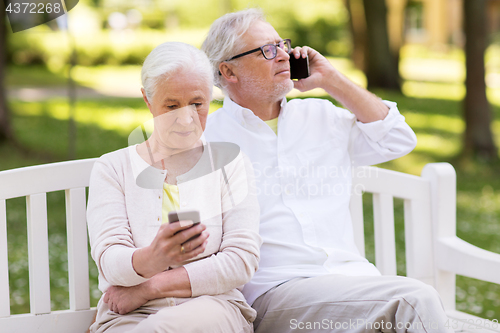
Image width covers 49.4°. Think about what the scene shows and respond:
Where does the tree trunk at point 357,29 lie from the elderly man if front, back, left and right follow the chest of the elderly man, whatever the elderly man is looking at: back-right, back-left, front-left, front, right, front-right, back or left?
back-left

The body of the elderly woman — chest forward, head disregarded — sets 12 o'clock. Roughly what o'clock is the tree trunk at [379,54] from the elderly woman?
The tree trunk is roughly at 7 o'clock from the elderly woman.

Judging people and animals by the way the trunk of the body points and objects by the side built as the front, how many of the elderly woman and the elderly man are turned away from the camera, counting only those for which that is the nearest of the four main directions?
0

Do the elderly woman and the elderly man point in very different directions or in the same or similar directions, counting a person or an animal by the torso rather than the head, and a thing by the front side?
same or similar directions

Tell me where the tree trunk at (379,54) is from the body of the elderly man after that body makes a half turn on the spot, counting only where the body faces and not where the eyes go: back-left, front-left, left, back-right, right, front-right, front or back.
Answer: front-right

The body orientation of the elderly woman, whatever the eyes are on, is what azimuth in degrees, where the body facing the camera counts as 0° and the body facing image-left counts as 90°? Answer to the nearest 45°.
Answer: approximately 0°

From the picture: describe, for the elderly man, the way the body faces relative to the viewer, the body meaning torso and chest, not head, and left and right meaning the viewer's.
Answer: facing the viewer and to the right of the viewer

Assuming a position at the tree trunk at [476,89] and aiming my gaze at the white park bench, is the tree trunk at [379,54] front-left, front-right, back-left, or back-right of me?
back-right

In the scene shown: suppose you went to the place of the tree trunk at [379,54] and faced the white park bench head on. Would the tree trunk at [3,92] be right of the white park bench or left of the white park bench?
right

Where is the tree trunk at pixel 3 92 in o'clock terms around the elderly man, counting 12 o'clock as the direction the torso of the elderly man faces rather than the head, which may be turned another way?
The tree trunk is roughly at 6 o'clock from the elderly man.

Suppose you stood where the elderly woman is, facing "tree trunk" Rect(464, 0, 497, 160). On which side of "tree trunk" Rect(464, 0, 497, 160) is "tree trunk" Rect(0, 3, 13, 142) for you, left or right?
left

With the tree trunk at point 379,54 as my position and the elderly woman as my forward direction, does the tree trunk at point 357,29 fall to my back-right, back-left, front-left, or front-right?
back-right

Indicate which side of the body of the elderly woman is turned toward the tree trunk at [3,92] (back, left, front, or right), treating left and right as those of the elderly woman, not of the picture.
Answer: back
